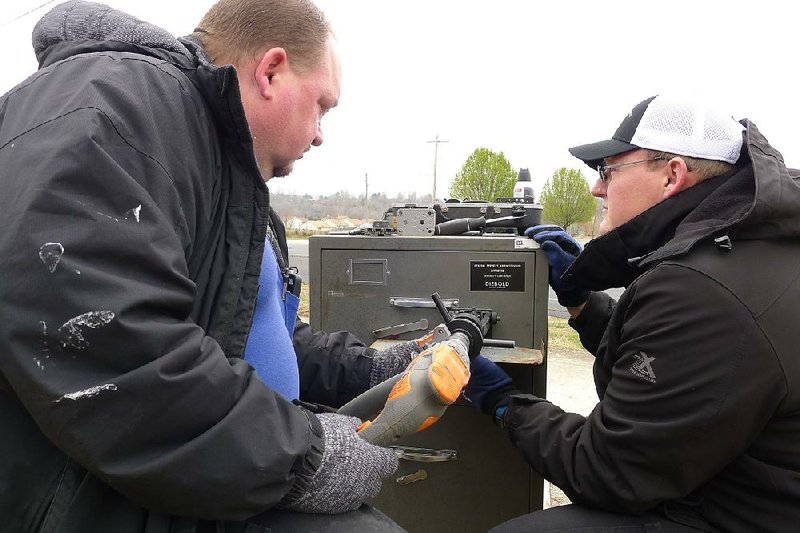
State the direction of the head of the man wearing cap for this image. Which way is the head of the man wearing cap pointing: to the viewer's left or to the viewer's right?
to the viewer's left

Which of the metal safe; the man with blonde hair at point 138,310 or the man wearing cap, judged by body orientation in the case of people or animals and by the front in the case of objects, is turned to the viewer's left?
the man wearing cap

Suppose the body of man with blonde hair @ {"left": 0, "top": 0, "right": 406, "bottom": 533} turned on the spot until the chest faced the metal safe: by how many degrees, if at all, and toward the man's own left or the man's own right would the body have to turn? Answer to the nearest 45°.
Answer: approximately 45° to the man's own left

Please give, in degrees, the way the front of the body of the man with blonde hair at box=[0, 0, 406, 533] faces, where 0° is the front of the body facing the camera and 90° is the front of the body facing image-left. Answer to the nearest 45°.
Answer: approximately 270°

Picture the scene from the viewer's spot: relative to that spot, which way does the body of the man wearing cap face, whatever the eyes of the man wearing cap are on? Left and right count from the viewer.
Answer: facing to the left of the viewer

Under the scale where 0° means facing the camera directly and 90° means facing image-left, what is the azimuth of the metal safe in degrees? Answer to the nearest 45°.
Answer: approximately 0°

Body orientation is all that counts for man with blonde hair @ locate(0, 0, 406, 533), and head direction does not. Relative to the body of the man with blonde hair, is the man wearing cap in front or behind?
in front

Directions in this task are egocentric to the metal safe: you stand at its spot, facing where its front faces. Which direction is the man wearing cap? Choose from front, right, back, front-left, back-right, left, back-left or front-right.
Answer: front-left

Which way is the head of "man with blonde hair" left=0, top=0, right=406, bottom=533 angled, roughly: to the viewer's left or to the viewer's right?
to the viewer's right

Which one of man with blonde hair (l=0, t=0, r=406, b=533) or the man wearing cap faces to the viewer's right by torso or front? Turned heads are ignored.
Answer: the man with blonde hair
